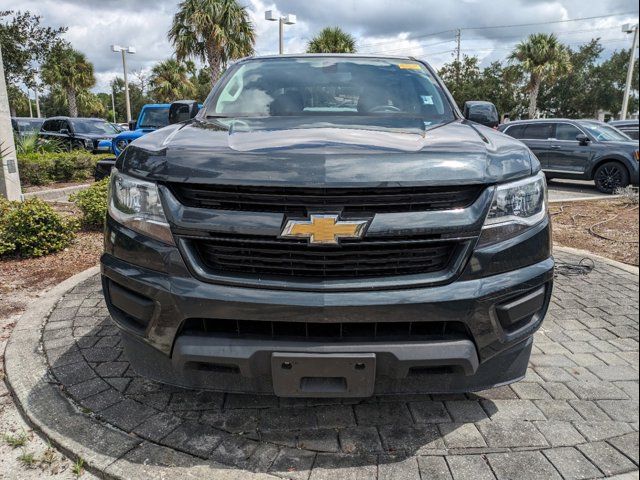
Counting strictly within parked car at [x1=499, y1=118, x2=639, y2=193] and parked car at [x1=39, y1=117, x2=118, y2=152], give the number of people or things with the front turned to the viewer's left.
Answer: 0

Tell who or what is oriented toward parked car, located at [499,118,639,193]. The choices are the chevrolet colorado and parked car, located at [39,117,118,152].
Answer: parked car, located at [39,117,118,152]

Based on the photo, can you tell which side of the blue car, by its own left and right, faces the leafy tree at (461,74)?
back

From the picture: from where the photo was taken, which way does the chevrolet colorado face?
toward the camera

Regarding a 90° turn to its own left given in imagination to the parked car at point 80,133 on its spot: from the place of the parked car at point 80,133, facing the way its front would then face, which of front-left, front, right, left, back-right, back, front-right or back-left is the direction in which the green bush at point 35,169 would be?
back-right

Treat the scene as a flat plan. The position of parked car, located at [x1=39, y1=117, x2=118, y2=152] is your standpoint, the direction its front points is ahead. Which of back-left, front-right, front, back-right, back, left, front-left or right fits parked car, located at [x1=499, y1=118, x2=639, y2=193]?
front

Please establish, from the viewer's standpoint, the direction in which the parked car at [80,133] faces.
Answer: facing the viewer and to the right of the viewer

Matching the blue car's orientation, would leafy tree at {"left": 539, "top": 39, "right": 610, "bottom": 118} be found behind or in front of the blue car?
behind

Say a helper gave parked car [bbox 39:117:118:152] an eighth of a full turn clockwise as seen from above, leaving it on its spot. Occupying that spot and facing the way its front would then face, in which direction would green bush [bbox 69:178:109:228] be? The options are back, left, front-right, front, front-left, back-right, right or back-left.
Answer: front

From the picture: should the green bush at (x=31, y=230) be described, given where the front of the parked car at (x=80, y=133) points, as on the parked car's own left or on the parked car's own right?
on the parked car's own right

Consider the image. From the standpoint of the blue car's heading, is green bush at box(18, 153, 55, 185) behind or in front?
in front

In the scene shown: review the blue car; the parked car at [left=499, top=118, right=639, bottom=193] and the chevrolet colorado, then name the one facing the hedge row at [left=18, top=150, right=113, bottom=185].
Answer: the blue car

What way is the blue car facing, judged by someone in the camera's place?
facing the viewer and to the left of the viewer

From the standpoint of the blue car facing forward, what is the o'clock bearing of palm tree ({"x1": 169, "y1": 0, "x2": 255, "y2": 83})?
The palm tree is roughly at 5 o'clock from the blue car.
